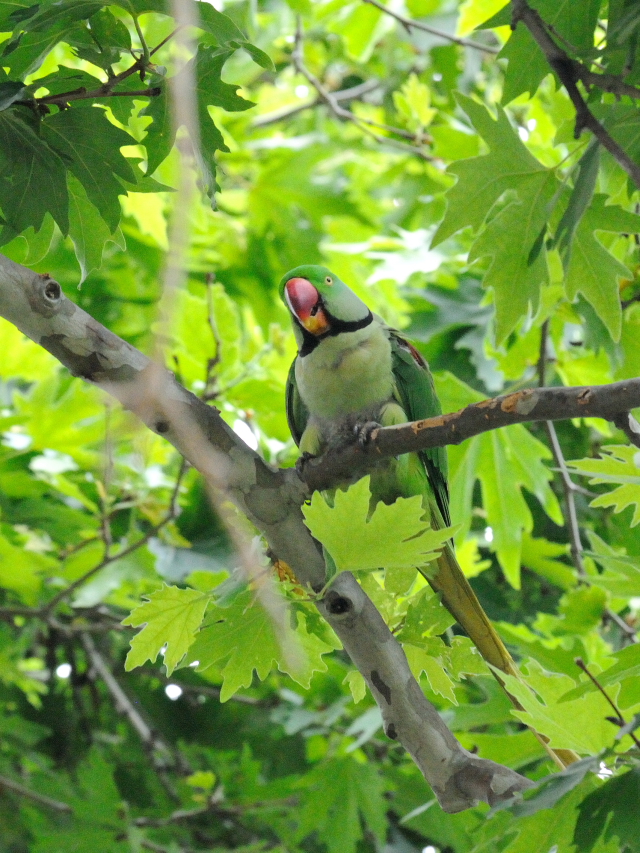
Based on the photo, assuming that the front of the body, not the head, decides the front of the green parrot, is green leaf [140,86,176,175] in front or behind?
in front

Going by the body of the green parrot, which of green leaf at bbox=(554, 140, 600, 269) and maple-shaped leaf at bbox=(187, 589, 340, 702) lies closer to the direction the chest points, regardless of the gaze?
the maple-shaped leaf

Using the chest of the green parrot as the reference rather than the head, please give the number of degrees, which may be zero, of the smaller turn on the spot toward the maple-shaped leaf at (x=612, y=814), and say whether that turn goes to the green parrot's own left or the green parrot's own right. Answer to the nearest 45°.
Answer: approximately 45° to the green parrot's own left

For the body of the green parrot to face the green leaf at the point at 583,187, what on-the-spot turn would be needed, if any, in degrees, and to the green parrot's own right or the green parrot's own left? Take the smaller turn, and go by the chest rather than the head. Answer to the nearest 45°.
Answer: approximately 90° to the green parrot's own left

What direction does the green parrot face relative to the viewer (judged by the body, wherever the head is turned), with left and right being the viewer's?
facing the viewer and to the left of the viewer

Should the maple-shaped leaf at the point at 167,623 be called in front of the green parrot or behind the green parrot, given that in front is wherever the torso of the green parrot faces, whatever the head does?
in front
